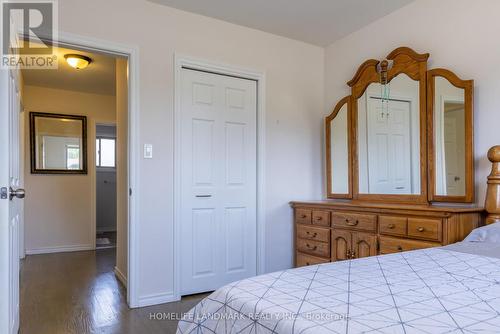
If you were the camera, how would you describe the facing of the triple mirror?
facing the viewer and to the left of the viewer

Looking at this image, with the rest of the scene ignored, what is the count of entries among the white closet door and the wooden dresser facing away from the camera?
0

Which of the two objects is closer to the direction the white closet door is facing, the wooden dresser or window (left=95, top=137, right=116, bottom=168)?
the wooden dresser

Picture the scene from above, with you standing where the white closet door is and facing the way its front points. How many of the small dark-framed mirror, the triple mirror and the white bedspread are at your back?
1

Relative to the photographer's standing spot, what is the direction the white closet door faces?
facing the viewer and to the right of the viewer
